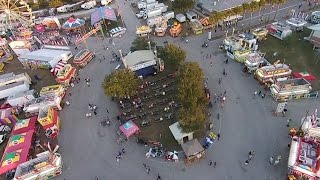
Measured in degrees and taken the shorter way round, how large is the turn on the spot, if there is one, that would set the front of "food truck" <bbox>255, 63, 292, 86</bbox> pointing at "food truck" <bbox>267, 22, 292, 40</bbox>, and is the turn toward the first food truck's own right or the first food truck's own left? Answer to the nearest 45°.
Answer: approximately 135° to the first food truck's own right

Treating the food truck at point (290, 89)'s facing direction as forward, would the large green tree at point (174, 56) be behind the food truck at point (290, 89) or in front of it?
in front

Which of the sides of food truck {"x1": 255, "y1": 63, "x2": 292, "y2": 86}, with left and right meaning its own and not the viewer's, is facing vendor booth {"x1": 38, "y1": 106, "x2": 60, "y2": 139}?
front

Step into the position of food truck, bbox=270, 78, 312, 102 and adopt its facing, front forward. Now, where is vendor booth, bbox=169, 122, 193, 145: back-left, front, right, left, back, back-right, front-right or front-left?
front

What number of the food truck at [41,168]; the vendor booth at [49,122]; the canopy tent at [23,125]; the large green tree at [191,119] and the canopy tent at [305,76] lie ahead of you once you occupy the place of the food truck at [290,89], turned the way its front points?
4

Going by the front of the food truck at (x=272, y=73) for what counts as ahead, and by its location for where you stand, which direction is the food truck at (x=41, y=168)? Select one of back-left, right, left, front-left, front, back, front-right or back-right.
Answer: front

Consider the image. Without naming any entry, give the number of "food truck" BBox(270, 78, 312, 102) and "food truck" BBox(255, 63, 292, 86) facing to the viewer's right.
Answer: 0

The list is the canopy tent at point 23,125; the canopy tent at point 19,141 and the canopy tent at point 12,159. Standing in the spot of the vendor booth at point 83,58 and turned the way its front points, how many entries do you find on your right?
3

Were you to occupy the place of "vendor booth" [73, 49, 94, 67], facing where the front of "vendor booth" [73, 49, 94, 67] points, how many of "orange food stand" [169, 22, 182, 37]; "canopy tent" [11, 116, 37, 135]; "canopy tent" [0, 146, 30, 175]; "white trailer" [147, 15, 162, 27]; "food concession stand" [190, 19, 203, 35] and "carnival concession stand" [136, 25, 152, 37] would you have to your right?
2

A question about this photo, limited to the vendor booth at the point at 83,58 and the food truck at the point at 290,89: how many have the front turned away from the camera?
0

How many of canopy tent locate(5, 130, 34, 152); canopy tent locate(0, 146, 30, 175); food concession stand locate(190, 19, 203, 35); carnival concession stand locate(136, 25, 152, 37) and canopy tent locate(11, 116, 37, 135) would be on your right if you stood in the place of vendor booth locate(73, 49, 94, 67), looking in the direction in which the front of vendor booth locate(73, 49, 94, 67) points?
3

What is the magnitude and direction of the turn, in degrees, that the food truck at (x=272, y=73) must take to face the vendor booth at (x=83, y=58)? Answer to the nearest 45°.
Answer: approximately 45° to its right

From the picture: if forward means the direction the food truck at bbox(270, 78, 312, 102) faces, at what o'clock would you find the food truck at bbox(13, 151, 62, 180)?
the food truck at bbox(13, 151, 62, 180) is roughly at 12 o'clock from the food truck at bbox(270, 78, 312, 102).

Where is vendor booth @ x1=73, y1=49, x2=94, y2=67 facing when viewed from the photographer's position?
facing the viewer and to the right of the viewer

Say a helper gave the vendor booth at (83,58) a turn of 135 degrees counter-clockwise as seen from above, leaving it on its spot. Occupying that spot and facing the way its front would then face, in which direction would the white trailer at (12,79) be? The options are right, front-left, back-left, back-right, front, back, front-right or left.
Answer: left

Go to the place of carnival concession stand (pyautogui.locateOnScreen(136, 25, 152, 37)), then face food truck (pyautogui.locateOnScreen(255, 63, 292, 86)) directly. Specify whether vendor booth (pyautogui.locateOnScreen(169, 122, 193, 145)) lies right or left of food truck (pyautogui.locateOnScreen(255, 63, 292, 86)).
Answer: right

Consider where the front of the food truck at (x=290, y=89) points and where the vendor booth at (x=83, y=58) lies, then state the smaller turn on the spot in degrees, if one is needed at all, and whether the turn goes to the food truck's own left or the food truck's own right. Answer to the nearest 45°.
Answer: approximately 45° to the food truck's own right

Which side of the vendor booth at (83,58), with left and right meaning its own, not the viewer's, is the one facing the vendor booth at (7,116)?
right
